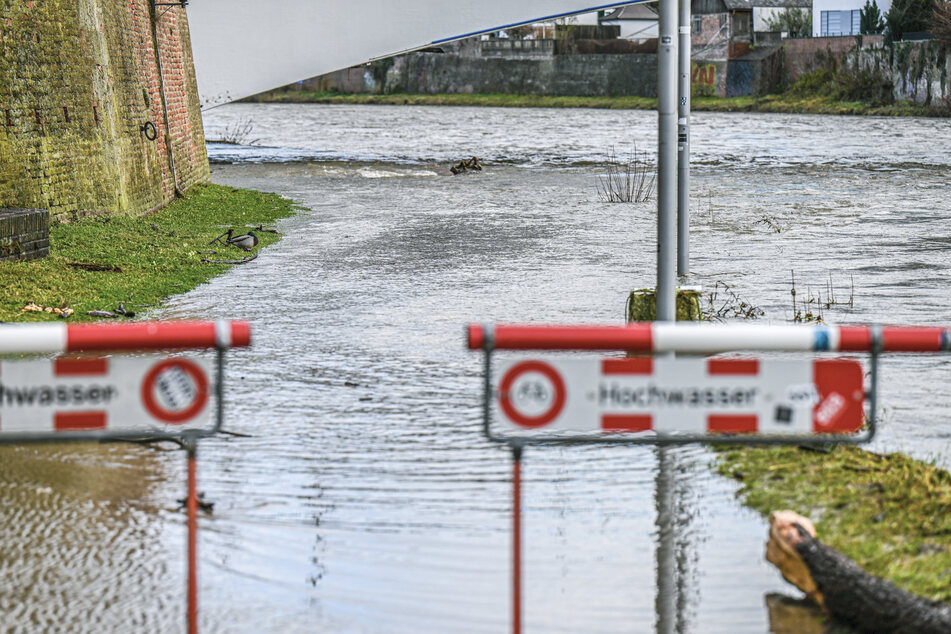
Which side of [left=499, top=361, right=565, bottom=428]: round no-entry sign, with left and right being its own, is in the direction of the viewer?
front

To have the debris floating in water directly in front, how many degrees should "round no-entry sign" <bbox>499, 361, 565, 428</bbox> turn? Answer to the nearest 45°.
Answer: approximately 180°

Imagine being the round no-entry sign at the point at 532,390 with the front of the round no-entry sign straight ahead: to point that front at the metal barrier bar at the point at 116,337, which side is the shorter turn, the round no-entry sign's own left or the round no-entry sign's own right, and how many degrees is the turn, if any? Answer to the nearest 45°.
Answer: approximately 90° to the round no-entry sign's own right

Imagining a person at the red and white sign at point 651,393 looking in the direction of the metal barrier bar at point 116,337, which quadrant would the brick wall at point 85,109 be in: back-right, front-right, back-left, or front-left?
front-right

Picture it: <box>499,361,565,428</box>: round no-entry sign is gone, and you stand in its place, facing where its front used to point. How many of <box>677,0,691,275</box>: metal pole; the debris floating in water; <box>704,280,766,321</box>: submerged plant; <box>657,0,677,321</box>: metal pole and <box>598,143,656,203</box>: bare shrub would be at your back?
5

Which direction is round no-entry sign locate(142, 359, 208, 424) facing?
toward the camera

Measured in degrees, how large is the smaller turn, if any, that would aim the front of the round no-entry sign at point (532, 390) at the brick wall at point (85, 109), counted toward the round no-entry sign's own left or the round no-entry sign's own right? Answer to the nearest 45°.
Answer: approximately 135° to the round no-entry sign's own right

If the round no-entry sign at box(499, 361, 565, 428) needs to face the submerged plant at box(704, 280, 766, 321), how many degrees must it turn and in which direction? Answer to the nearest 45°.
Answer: approximately 180°

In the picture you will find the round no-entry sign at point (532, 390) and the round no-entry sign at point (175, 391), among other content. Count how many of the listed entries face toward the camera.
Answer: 2
